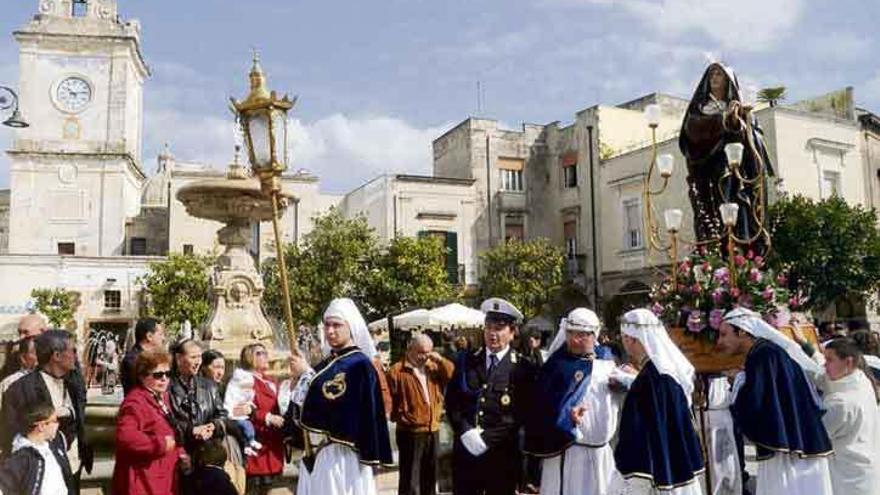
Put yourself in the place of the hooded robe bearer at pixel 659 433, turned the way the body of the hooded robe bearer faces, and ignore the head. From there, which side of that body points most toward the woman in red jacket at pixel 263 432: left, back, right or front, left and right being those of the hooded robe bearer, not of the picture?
front

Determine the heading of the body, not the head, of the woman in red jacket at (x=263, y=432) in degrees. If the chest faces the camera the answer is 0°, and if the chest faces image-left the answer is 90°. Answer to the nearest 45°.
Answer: approximately 315°

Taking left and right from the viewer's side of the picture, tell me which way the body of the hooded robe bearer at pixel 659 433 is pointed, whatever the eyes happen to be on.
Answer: facing to the left of the viewer

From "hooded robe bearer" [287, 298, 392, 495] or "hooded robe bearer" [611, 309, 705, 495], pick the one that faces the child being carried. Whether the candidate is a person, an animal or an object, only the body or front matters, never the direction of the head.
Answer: "hooded robe bearer" [611, 309, 705, 495]

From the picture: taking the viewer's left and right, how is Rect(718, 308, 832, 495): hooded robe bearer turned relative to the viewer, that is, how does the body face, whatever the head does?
facing to the left of the viewer

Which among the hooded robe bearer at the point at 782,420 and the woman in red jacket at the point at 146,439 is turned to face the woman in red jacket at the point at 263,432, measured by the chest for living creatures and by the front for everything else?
the hooded robe bearer

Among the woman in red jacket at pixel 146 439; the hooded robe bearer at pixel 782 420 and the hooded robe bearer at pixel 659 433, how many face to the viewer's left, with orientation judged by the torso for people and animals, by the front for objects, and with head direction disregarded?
2

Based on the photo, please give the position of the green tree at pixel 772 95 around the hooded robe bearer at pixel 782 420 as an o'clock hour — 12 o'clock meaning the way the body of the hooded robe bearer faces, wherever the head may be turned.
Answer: The green tree is roughly at 3 o'clock from the hooded robe bearer.

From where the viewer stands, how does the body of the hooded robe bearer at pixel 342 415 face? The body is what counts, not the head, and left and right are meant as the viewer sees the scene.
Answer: facing the viewer and to the left of the viewer

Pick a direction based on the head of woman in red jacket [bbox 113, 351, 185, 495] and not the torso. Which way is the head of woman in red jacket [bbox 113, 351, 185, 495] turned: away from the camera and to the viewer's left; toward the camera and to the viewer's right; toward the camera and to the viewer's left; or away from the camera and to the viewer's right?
toward the camera and to the viewer's right

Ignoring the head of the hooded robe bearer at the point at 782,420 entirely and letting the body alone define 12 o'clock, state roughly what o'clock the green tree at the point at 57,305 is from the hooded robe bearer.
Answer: The green tree is roughly at 1 o'clock from the hooded robe bearer.

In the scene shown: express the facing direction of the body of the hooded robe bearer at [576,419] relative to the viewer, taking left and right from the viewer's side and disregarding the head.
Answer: facing the viewer and to the right of the viewer

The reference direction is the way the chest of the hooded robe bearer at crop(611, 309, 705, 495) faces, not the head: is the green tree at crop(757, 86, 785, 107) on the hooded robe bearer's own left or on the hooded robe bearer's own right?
on the hooded robe bearer's own right

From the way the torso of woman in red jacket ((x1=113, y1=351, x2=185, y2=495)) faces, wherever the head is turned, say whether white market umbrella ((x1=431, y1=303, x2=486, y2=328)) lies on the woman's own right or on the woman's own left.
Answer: on the woman's own left

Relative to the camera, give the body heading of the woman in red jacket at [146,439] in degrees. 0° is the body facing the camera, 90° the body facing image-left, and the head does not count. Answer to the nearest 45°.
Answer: approximately 315°

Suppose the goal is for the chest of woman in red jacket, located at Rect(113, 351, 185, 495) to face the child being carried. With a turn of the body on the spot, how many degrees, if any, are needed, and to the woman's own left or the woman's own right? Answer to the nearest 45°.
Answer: approximately 90° to the woman's own left

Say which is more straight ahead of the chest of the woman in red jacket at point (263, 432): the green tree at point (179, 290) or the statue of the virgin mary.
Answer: the statue of the virgin mary
